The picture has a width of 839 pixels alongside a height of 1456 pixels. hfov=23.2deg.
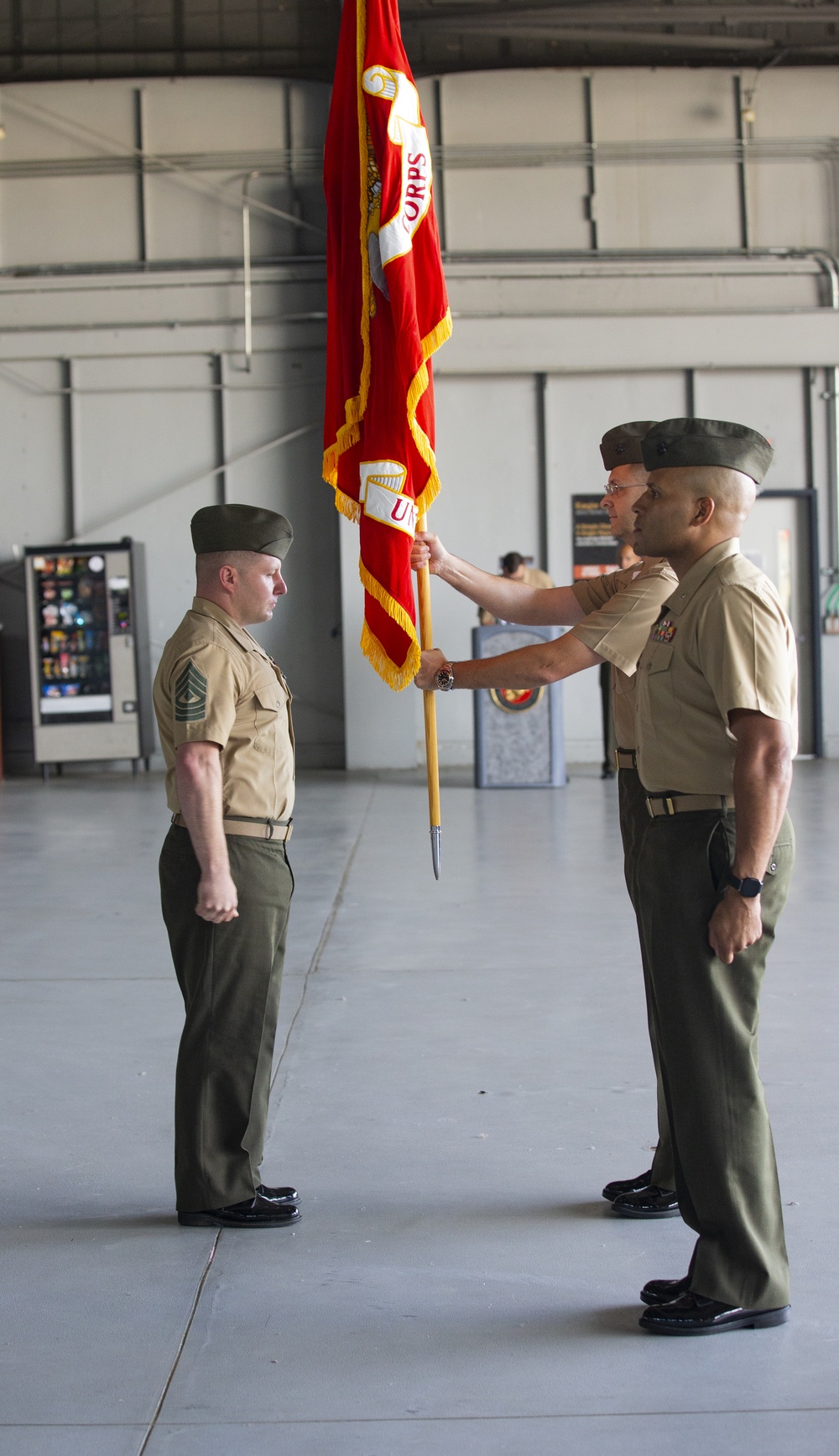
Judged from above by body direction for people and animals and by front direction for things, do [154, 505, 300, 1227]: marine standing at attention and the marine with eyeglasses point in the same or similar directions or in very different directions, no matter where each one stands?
very different directions

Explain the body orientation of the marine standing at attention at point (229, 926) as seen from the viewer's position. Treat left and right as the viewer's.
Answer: facing to the right of the viewer

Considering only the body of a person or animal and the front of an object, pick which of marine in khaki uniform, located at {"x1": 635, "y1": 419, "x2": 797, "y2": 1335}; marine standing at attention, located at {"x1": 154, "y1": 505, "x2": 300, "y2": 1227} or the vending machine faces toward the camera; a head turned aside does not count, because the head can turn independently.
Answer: the vending machine

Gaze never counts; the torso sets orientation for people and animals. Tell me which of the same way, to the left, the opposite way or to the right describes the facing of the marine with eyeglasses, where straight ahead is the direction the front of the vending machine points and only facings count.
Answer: to the right

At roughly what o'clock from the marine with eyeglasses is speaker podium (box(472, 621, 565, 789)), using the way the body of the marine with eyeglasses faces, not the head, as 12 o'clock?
The speaker podium is roughly at 3 o'clock from the marine with eyeglasses.

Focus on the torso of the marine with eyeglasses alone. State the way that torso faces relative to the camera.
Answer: to the viewer's left

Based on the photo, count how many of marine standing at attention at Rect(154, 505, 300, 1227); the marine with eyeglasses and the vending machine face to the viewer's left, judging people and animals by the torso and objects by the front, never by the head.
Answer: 1

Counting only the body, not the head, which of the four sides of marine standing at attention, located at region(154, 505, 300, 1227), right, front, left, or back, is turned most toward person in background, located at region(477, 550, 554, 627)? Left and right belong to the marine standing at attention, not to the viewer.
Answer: left

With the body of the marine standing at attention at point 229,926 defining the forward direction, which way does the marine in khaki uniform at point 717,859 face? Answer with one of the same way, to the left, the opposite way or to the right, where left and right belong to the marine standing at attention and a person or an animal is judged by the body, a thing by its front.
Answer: the opposite way

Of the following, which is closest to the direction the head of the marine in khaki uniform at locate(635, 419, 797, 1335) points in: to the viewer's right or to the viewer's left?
to the viewer's left

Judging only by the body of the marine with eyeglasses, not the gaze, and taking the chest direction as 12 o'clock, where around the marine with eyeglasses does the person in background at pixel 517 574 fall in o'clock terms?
The person in background is roughly at 3 o'clock from the marine with eyeglasses.

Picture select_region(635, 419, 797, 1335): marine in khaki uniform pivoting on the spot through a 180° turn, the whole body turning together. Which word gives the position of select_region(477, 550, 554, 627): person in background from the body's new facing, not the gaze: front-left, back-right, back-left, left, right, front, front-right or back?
left

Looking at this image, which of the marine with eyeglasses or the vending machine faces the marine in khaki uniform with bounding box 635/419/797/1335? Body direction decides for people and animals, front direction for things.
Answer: the vending machine

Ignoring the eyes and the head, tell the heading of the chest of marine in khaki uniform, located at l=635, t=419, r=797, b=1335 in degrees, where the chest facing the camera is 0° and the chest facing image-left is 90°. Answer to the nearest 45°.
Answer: approximately 90°

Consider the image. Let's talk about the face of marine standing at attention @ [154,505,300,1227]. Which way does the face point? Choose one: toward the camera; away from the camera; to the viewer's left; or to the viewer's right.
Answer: to the viewer's right
